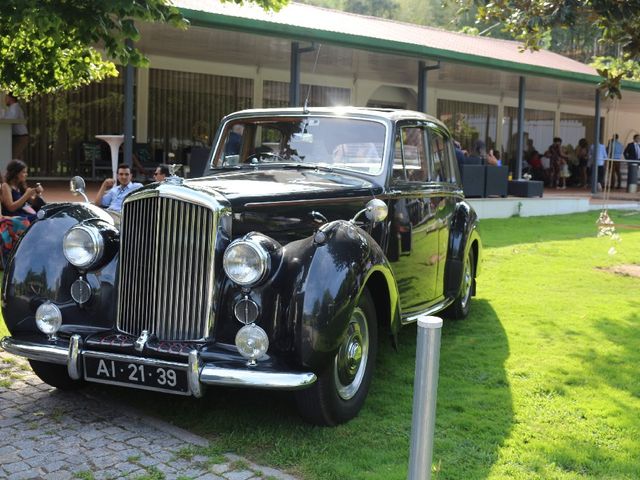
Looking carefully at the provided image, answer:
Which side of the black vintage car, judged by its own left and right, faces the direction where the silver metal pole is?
left

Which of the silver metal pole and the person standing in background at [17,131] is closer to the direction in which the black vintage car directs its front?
the silver metal pole

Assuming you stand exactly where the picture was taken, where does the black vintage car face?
facing the viewer and to the left of the viewer
